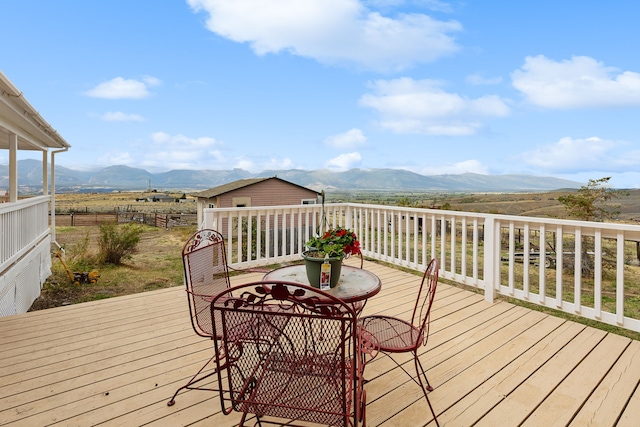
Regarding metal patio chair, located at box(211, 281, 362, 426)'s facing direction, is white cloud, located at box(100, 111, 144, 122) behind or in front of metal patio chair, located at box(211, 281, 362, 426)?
in front

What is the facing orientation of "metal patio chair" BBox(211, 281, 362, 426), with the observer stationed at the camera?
facing away from the viewer
